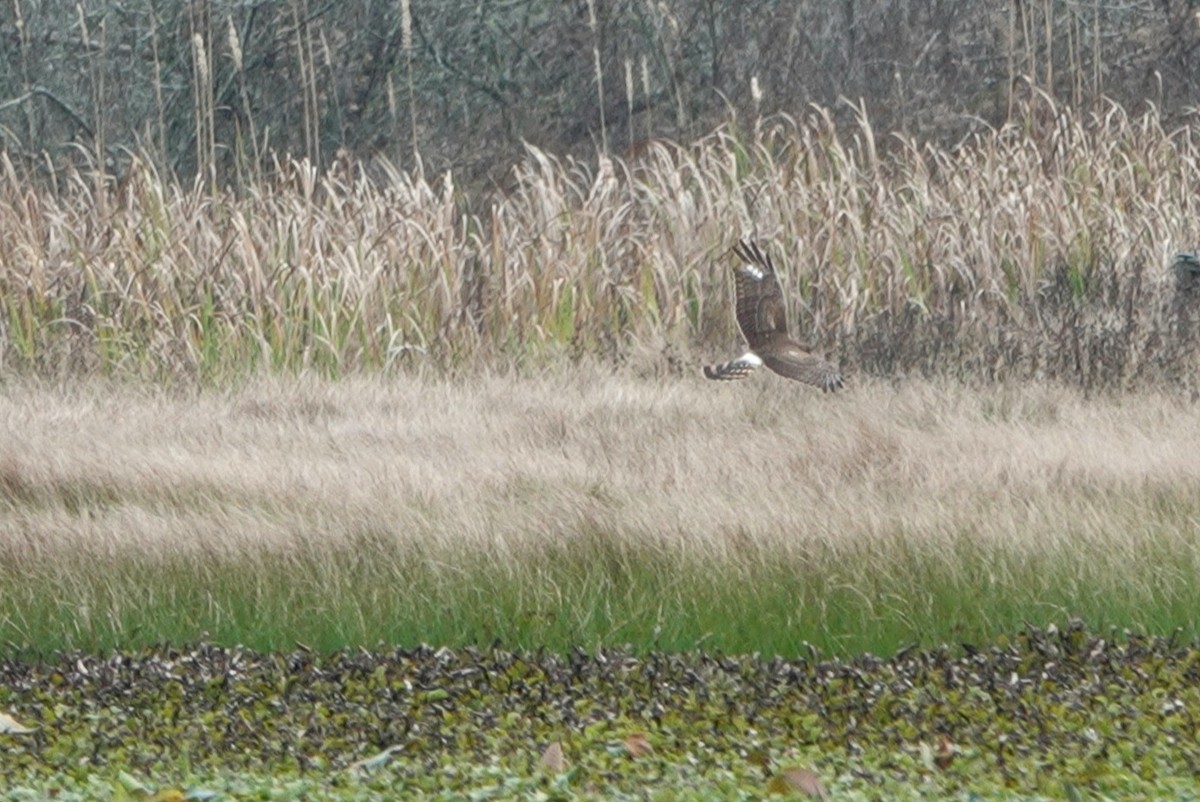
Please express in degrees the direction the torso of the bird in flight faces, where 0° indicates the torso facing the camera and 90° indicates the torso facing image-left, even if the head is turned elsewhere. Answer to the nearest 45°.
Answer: approximately 225°

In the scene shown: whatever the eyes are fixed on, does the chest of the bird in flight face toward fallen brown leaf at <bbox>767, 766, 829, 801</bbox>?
no

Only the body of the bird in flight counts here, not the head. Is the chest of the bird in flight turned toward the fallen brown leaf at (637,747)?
no

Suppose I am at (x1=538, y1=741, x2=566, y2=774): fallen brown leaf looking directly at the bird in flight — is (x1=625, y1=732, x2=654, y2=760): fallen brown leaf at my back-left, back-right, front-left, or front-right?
front-right

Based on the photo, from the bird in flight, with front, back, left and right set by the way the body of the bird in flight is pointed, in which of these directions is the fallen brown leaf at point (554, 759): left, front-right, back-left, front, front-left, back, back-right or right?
back-right
